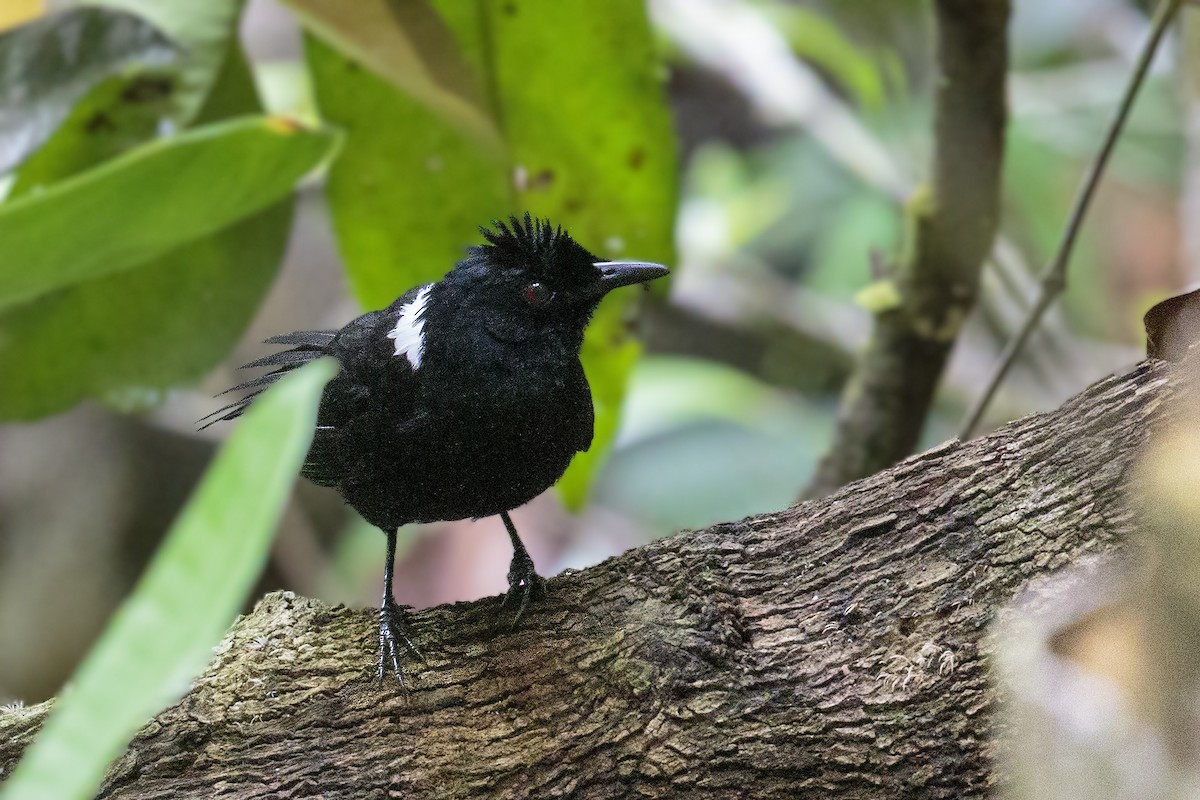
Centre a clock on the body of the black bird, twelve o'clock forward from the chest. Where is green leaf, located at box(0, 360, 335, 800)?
The green leaf is roughly at 2 o'clock from the black bird.

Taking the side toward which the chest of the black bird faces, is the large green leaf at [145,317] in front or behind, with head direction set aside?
behind

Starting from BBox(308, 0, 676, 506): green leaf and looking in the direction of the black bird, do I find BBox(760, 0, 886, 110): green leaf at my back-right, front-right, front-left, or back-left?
back-left

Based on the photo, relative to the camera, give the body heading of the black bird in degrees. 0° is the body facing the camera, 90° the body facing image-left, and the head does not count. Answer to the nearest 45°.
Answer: approximately 315°
